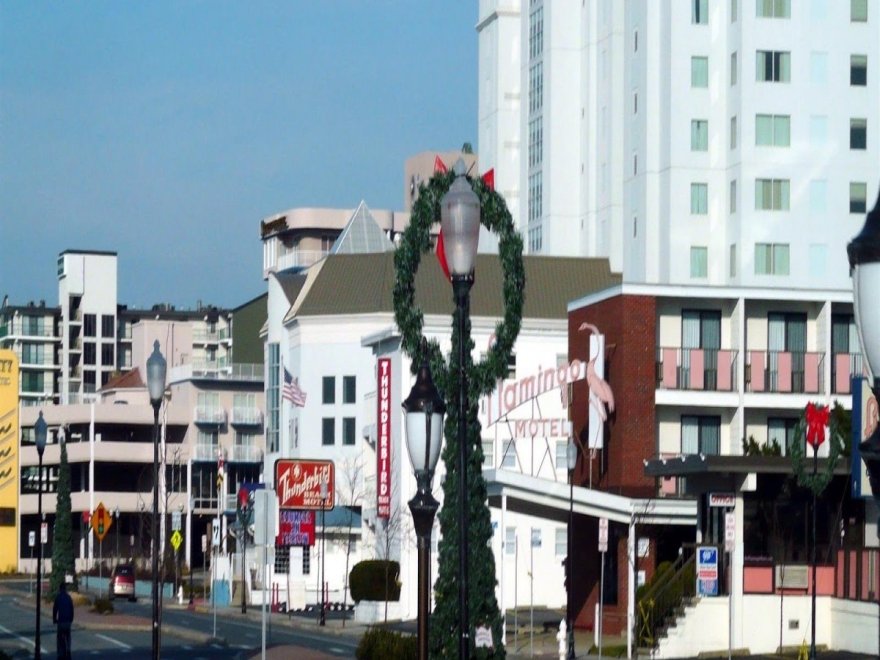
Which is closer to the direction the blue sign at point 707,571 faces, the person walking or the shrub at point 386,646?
the shrub

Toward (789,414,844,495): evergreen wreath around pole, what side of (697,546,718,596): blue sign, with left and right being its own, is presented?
left

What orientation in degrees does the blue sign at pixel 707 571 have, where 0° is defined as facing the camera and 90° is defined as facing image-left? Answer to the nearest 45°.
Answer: approximately 0°

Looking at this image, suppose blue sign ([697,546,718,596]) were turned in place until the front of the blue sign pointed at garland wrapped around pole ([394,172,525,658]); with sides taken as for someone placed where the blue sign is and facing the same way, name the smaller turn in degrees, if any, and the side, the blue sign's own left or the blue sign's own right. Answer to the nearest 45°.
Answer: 0° — it already faces it

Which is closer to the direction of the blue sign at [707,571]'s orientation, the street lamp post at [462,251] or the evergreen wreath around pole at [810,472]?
the street lamp post

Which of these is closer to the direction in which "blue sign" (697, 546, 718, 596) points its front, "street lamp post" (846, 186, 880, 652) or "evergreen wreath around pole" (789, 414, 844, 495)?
the street lamp post

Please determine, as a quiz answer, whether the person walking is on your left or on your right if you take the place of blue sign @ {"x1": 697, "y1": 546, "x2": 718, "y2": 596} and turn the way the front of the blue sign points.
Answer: on your right
